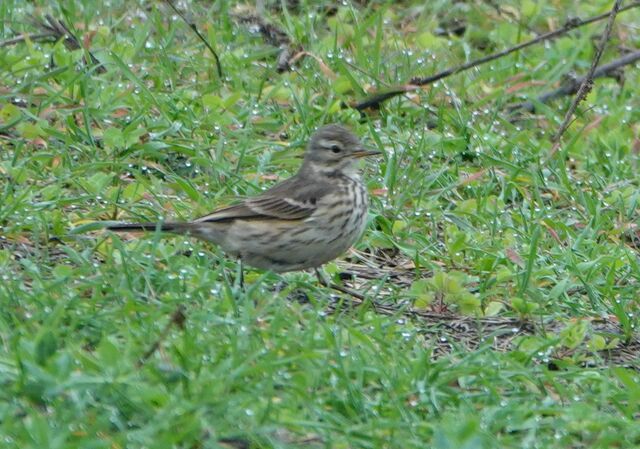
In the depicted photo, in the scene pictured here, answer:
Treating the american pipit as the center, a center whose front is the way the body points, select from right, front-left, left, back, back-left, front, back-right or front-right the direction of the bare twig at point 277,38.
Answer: left

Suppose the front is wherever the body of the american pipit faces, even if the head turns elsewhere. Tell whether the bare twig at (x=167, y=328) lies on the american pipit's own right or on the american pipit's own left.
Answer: on the american pipit's own right

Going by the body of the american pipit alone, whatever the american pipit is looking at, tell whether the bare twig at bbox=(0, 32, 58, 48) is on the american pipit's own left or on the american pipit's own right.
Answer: on the american pipit's own left

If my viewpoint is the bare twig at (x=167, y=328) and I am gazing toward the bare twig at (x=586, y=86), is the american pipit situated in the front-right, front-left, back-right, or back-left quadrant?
front-left

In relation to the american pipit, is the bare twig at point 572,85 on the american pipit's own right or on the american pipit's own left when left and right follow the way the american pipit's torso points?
on the american pipit's own left

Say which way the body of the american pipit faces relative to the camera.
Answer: to the viewer's right

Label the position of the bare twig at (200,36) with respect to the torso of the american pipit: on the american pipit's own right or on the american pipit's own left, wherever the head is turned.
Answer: on the american pipit's own left

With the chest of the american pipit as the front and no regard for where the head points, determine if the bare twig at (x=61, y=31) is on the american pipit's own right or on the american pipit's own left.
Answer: on the american pipit's own left

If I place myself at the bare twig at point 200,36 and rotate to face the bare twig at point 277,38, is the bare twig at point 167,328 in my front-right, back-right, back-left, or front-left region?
back-right
